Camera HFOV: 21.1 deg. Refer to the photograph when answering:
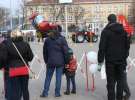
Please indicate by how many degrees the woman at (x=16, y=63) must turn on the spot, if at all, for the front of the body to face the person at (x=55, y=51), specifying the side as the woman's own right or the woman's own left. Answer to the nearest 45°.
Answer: approximately 45° to the woman's own right

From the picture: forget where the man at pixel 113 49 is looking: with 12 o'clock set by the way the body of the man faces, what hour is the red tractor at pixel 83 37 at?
The red tractor is roughly at 12 o'clock from the man.

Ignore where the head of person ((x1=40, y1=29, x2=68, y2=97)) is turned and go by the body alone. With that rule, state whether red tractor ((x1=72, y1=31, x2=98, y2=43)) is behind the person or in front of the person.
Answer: in front

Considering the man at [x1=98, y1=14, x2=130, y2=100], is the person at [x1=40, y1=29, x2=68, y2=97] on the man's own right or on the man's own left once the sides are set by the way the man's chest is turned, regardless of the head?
on the man's own left

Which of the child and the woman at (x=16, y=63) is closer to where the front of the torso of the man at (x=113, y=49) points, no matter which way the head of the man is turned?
the child

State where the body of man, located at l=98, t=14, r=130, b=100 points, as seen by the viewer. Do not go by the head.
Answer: away from the camera

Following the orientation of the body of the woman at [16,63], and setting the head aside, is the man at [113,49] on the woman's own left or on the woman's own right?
on the woman's own right

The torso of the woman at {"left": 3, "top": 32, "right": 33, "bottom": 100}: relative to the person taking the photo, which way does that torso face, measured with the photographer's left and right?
facing away from the viewer

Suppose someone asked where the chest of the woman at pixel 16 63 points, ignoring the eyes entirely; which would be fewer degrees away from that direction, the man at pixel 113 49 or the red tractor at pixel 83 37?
the red tractor

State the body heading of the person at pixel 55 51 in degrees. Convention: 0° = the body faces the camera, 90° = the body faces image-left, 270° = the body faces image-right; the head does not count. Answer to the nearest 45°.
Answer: approximately 180°

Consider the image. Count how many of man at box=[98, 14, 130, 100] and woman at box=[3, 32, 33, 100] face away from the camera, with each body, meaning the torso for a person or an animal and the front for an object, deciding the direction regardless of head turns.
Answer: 2
